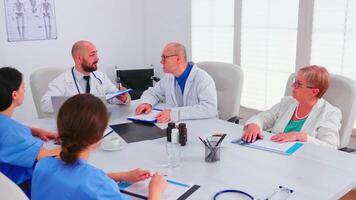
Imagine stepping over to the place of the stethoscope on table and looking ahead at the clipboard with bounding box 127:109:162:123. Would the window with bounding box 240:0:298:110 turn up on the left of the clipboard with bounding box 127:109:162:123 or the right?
right

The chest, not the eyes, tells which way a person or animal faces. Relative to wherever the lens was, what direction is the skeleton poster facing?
facing the viewer

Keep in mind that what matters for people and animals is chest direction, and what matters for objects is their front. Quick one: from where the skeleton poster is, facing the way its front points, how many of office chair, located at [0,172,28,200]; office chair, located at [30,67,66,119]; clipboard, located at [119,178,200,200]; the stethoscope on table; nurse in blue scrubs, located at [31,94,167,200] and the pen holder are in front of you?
6

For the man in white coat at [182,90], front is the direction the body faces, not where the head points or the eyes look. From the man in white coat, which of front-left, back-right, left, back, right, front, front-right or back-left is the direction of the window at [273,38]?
back

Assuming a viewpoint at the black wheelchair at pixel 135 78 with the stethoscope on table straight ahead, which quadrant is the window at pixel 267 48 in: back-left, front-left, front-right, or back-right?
front-left

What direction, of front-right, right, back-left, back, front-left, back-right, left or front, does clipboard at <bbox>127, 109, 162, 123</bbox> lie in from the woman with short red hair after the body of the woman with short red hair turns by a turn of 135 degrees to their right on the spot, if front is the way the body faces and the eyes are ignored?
left

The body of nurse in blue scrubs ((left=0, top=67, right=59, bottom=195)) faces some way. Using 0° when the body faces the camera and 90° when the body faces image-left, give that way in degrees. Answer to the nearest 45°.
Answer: approximately 225°

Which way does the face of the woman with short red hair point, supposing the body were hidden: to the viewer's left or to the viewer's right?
to the viewer's left

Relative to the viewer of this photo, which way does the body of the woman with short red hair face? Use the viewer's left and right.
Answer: facing the viewer and to the left of the viewer

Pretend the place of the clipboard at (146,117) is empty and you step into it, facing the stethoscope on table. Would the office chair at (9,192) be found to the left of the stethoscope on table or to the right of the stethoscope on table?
right

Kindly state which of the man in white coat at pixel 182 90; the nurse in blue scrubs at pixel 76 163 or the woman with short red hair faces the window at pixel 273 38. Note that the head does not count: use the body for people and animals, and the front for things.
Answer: the nurse in blue scrubs

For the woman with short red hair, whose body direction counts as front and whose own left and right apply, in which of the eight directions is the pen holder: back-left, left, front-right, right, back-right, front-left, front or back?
front

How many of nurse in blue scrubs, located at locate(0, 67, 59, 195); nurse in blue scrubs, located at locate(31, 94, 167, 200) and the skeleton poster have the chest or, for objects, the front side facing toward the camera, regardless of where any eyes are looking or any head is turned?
1

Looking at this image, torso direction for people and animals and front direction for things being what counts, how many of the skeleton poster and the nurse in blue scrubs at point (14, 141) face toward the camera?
1

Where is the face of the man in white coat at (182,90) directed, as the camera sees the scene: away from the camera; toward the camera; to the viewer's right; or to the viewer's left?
to the viewer's left

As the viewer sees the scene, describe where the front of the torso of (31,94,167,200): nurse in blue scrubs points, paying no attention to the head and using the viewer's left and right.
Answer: facing away from the viewer and to the right of the viewer

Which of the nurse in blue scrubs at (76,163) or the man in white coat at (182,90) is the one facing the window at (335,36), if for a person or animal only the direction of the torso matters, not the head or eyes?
the nurse in blue scrubs
